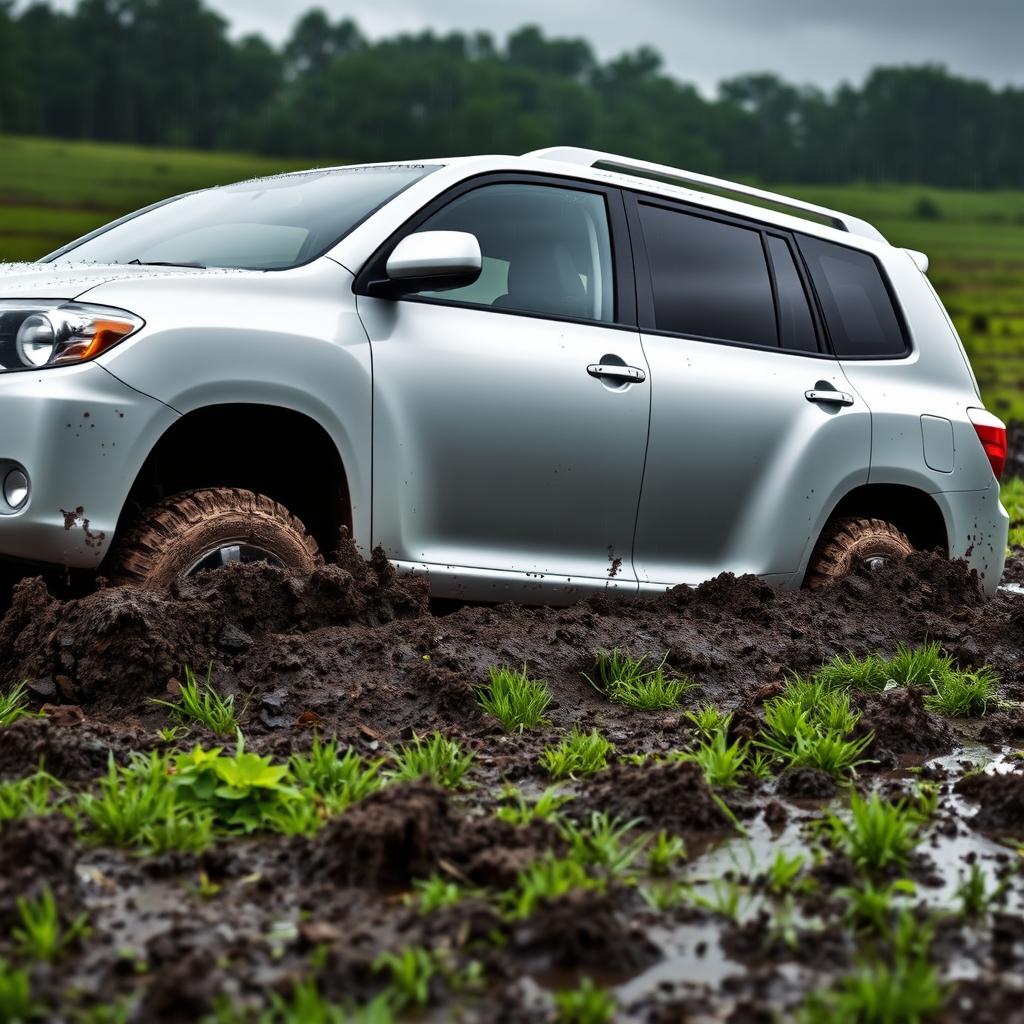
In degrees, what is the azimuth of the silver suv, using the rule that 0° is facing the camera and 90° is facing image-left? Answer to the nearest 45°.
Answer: approximately 45°

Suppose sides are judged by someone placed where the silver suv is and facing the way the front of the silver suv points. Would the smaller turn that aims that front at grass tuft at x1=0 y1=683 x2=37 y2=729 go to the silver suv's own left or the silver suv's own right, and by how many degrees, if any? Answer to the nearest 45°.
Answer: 0° — it already faces it

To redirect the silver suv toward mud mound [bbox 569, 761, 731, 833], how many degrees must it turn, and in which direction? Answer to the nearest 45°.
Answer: approximately 45° to its left

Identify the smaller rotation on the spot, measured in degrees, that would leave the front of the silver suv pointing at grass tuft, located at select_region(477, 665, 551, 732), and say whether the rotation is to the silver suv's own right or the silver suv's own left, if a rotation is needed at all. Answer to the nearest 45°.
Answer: approximately 45° to the silver suv's own left

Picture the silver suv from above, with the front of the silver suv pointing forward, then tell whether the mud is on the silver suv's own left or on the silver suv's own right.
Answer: on the silver suv's own left

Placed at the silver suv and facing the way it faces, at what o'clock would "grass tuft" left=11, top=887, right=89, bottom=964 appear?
The grass tuft is roughly at 11 o'clock from the silver suv.

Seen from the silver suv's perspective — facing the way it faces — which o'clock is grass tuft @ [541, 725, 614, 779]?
The grass tuft is roughly at 10 o'clock from the silver suv.

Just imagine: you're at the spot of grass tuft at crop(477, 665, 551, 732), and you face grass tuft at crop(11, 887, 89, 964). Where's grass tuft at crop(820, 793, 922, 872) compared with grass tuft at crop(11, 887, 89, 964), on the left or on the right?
left

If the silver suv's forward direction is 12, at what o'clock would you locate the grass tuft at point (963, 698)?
The grass tuft is roughly at 8 o'clock from the silver suv.
